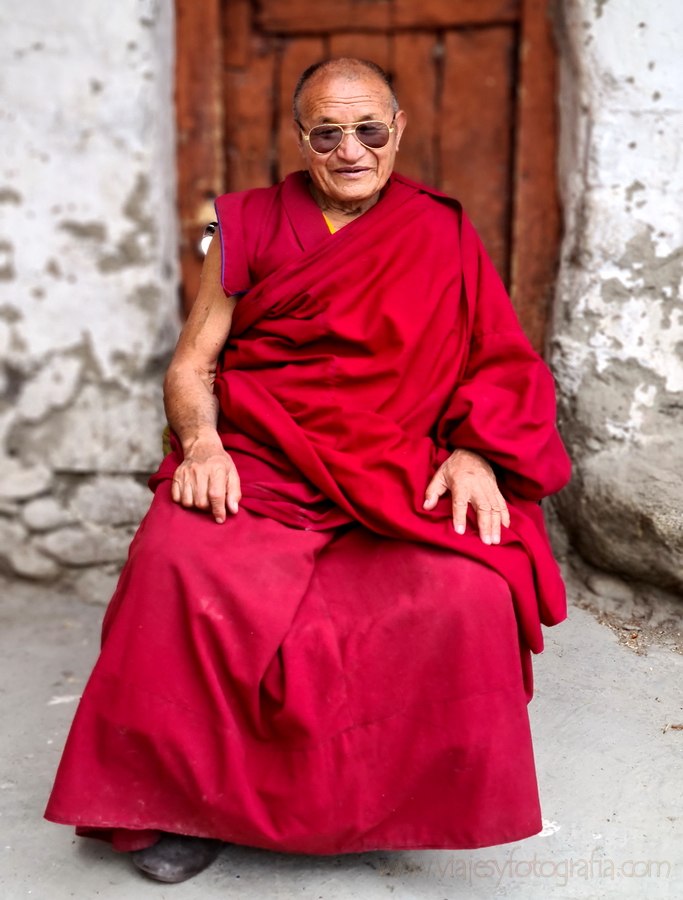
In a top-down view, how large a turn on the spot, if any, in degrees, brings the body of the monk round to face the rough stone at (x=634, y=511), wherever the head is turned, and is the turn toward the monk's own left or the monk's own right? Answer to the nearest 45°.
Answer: approximately 135° to the monk's own left

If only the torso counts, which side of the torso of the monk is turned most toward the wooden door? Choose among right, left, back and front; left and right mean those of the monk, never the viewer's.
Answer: back

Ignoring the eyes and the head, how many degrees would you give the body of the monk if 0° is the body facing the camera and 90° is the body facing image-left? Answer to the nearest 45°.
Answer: approximately 0°

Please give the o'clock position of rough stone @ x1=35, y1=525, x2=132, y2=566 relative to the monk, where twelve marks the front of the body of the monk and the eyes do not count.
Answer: The rough stone is roughly at 5 o'clock from the monk.

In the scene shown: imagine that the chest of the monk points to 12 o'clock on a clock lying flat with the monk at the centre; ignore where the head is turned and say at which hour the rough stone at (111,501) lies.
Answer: The rough stone is roughly at 5 o'clock from the monk.

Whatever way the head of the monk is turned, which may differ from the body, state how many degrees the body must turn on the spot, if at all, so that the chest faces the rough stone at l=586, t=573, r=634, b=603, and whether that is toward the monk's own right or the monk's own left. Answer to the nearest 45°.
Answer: approximately 135° to the monk's own left
